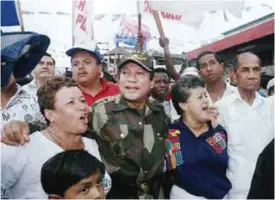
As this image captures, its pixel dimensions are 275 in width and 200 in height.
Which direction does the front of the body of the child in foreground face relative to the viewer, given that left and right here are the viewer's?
facing the viewer and to the right of the viewer

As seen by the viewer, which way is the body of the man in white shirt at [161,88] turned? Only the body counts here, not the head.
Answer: toward the camera

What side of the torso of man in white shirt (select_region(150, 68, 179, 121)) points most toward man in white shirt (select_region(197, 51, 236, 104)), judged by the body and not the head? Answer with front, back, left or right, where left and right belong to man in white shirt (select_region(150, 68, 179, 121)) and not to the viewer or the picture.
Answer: left

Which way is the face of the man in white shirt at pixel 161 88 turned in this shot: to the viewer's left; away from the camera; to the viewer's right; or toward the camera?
toward the camera

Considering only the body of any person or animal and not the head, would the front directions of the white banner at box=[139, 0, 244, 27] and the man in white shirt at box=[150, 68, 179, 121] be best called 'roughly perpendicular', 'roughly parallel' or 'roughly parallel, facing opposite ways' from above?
roughly parallel

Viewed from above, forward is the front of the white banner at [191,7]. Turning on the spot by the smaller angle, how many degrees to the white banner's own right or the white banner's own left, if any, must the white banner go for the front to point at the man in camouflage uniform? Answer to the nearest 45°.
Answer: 0° — it already faces them

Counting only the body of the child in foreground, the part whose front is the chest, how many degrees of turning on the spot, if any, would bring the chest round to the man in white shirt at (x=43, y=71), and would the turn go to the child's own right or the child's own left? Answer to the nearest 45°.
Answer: approximately 135° to the child's own left

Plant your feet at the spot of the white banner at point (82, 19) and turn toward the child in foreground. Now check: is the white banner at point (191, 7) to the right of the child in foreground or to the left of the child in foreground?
left

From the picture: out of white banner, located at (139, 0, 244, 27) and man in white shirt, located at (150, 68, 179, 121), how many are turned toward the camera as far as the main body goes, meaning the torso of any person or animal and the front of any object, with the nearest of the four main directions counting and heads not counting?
2
